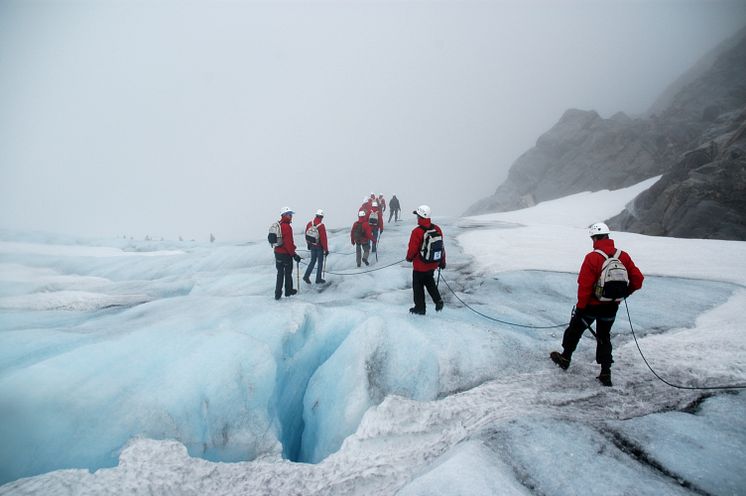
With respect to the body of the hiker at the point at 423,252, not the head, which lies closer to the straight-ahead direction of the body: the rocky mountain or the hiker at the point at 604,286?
the rocky mountain

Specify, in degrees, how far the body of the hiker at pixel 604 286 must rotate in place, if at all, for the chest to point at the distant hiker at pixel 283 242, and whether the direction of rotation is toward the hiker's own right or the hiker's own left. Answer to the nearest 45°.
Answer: approximately 45° to the hiker's own left

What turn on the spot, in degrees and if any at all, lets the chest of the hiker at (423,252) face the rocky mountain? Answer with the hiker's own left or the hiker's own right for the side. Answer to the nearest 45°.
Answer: approximately 90° to the hiker's own right

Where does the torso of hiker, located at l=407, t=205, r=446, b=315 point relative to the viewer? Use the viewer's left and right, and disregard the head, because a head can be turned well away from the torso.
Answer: facing away from the viewer and to the left of the viewer

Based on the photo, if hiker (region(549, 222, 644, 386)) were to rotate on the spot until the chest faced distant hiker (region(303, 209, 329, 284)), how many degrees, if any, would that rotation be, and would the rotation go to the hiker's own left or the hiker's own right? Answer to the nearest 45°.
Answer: approximately 45° to the hiker's own left

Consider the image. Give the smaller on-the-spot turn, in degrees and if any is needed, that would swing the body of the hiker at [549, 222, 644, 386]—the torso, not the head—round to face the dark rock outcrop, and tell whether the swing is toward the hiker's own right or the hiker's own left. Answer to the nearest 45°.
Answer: approximately 45° to the hiker's own right

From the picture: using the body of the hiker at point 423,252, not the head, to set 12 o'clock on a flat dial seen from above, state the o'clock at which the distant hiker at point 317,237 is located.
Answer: The distant hiker is roughly at 12 o'clock from the hiker.

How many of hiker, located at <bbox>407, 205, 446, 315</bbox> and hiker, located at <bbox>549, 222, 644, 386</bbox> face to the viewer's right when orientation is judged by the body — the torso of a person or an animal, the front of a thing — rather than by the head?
0

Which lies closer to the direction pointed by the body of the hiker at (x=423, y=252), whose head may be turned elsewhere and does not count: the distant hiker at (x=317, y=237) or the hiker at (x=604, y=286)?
the distant hiker

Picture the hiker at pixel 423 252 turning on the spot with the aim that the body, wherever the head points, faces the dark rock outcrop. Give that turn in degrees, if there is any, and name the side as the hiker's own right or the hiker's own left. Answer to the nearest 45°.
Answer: approximately 90° to the hiker's own right

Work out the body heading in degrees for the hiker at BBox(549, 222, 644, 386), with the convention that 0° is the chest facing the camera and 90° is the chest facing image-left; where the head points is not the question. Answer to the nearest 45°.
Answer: approximately 135°
